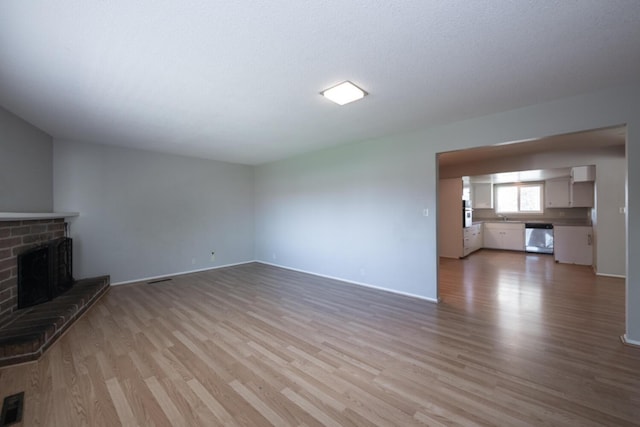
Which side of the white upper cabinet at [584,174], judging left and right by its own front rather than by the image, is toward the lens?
front

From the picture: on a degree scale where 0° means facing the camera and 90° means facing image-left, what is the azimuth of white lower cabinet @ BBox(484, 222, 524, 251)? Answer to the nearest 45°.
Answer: approximately 0°

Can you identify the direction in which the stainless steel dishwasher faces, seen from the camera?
facing the viewer

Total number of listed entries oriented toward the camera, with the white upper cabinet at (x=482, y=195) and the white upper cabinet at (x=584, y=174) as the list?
2

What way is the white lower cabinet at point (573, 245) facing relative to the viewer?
toward the camera
